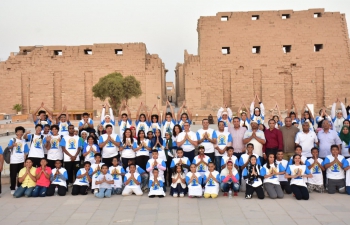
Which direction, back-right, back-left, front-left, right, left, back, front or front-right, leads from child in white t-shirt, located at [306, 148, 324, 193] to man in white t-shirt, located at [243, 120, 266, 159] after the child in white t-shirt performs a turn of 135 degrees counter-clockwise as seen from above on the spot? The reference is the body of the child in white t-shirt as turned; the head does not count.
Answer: back-left

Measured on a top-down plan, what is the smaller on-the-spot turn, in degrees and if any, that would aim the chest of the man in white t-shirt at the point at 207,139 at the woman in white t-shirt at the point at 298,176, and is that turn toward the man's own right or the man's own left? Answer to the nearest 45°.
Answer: approximately 90° to the man's own left

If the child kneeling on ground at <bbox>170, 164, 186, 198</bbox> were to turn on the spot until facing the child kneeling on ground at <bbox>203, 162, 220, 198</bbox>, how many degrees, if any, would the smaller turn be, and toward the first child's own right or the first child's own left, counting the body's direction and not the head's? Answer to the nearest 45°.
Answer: approximately 90° to the first child's own left

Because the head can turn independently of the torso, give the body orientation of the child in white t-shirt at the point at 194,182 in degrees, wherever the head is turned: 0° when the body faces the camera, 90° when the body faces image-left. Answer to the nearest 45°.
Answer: approximately 0°

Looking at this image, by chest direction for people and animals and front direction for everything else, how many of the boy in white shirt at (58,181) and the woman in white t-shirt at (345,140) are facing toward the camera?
2

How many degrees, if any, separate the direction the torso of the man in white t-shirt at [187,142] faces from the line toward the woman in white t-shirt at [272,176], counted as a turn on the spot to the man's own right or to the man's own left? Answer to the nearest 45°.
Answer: approximately 90° to the man's own left

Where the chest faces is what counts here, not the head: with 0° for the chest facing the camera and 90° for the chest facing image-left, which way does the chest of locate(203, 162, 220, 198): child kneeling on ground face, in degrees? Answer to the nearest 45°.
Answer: approximately 0°

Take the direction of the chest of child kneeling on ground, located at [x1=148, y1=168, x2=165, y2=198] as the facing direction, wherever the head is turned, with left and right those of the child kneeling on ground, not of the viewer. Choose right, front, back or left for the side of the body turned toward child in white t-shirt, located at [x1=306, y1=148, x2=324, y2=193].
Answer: left

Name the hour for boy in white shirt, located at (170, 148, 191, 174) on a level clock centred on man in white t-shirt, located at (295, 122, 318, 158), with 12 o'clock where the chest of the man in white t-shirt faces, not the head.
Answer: The boy in white shirt is roughly at 2 o'clock from the man in white t-shirt.

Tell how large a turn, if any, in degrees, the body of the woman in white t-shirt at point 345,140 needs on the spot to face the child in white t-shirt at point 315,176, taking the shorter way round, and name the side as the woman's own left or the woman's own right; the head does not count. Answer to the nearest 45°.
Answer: approximately 45° to the woman's own right
